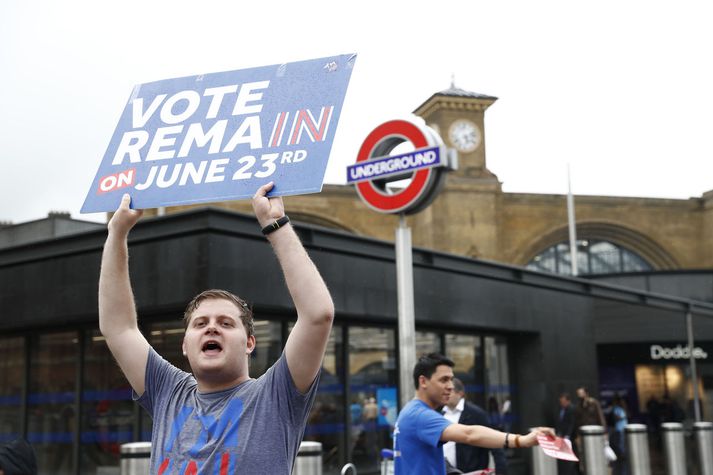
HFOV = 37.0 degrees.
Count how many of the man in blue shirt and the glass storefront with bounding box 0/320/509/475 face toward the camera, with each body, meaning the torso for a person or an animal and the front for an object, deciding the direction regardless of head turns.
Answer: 1

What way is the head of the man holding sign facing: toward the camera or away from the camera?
toward the camera

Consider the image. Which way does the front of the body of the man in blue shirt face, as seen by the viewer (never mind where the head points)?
to the viewer's right

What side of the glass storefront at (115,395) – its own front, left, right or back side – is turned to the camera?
front

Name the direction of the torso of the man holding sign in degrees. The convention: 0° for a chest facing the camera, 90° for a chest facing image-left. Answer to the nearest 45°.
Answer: approximately 0°

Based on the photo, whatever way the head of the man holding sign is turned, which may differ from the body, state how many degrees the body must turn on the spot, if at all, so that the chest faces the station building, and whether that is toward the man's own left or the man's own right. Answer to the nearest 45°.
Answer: approximately 180°

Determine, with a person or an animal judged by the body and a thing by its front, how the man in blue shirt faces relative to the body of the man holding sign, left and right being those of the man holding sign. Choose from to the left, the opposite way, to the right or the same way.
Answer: to the left

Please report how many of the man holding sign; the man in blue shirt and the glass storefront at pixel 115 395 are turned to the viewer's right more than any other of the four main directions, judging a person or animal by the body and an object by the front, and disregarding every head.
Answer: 1

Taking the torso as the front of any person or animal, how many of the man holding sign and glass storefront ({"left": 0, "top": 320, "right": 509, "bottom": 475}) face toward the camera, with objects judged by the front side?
2

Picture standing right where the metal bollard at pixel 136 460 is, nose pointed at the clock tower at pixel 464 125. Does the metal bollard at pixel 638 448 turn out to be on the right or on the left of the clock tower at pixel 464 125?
right

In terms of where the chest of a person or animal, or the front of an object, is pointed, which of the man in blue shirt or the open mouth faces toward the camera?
the open mouth

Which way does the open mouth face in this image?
toward the camera

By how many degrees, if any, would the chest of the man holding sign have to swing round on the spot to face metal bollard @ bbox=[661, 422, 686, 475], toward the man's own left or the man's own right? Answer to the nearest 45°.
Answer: approximately 135° to the man's own left

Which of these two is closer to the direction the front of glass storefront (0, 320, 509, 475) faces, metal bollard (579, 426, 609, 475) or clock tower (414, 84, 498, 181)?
the metal bollard

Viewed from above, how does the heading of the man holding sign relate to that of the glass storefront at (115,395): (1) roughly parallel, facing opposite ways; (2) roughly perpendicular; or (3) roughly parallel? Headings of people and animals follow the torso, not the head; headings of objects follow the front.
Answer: roughly parallel

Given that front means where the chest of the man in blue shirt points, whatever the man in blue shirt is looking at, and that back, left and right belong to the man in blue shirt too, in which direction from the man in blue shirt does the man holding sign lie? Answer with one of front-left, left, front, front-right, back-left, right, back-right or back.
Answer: right
